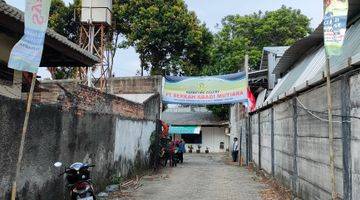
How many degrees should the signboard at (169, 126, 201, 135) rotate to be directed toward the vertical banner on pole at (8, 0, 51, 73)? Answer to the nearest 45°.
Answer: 0° — it already faces it

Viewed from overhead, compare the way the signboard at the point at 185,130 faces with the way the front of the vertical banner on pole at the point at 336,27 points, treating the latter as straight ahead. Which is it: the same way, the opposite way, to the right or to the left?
the same way

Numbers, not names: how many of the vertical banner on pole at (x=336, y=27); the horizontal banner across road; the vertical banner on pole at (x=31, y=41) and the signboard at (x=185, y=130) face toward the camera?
4

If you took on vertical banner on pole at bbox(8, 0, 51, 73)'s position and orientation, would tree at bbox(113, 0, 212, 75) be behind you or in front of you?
behind

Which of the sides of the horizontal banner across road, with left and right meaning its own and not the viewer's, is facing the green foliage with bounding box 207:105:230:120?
back

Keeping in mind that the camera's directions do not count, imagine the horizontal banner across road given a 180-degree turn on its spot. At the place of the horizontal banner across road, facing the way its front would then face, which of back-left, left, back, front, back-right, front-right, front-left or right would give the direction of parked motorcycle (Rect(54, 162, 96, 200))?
back

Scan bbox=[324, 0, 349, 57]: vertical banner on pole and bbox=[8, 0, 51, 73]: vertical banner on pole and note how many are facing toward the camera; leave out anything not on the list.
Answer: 2

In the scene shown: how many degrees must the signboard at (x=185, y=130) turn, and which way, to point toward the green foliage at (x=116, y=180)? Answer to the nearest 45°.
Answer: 0° — it already faces it

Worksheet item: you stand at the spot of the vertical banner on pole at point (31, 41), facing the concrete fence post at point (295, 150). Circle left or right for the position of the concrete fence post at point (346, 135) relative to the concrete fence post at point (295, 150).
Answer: right

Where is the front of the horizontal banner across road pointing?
toward the camera

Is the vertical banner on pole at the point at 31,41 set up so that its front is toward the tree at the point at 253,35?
no

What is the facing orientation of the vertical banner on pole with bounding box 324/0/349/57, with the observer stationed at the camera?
facing the viewer

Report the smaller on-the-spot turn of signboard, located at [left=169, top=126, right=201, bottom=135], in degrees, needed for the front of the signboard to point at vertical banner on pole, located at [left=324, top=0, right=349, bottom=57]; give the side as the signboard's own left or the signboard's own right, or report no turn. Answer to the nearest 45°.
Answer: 0° — it already faces it

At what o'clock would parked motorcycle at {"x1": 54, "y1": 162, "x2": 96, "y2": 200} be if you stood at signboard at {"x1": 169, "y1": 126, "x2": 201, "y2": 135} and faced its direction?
The parked motorcycle is roughly at 12 o'clock from the signboard.

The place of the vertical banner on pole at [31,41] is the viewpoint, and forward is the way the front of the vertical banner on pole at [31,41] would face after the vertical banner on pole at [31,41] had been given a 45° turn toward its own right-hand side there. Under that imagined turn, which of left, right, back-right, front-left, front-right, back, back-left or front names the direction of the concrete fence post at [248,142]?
back

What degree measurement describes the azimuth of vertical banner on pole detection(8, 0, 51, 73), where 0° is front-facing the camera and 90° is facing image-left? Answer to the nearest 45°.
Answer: approximately 0°

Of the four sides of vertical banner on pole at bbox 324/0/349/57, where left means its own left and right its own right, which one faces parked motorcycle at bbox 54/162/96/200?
right
